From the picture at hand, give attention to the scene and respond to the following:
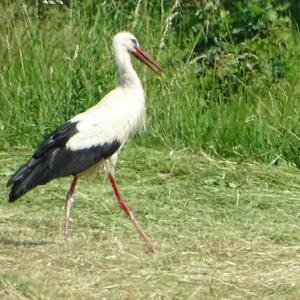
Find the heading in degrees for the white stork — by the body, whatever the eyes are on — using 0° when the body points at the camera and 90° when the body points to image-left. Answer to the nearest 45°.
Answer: approximately 270°
